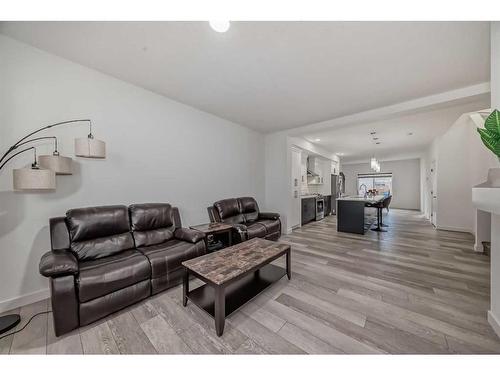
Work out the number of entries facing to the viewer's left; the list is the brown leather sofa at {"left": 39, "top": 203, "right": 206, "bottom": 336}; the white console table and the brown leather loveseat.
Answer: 1

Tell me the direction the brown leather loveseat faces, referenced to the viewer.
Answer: facing the viewer and to the right of the viewer

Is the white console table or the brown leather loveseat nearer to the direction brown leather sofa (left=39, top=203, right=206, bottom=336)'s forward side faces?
the white console table

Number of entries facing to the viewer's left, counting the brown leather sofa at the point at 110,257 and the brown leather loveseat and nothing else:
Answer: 0

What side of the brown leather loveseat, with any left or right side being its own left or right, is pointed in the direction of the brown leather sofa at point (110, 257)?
right

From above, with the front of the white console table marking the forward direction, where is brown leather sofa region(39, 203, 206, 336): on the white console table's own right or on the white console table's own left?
on the white console table's own left

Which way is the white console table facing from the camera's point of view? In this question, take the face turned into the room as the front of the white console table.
to the viewer's left

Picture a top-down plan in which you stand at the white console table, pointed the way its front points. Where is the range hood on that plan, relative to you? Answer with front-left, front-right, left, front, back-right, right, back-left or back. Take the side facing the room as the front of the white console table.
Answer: front-right

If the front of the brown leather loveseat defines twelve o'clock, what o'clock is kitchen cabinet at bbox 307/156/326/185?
The kitchen cabinet is roughly at 9 o'clock from the brown leather loveseat.

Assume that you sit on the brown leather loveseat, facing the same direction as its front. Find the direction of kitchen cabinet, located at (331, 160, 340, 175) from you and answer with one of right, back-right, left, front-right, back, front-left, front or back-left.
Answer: left

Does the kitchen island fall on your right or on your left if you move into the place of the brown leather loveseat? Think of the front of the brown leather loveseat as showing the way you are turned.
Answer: on your left

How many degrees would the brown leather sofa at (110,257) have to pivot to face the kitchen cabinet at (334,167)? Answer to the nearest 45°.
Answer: approximately 45° to its left
